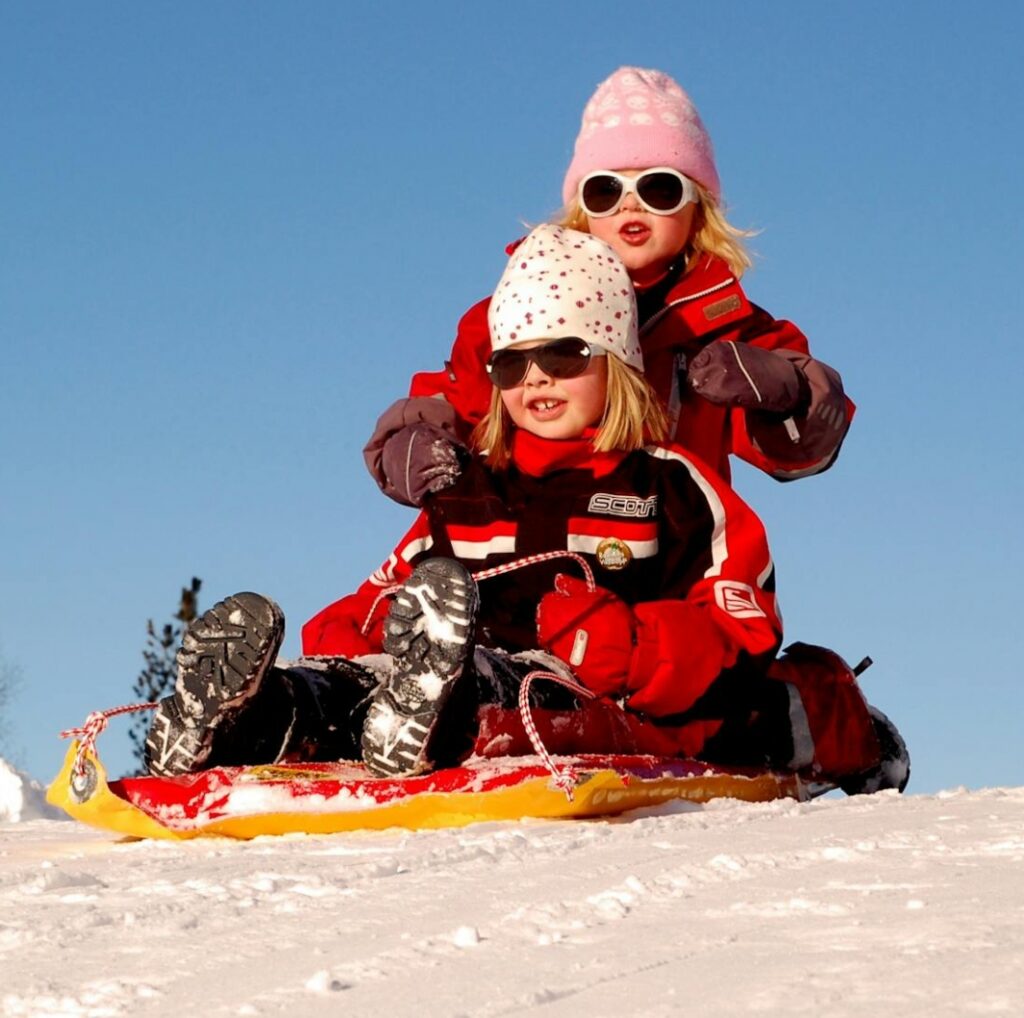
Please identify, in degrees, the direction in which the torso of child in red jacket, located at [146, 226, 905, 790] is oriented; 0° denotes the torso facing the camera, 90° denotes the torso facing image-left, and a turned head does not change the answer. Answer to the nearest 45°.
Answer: approximately 45°

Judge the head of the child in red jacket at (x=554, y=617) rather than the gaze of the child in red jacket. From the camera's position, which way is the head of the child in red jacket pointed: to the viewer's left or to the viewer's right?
to the viewer's left
